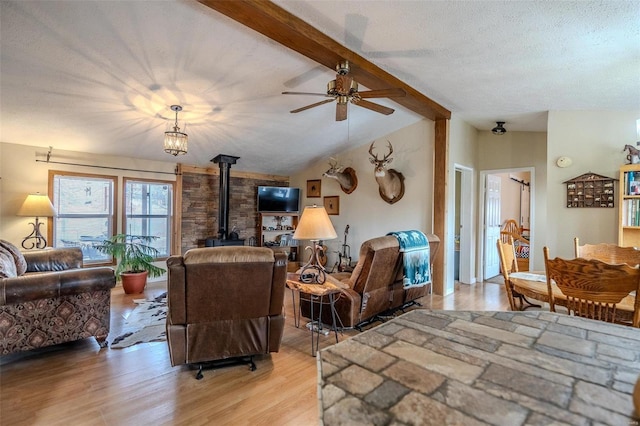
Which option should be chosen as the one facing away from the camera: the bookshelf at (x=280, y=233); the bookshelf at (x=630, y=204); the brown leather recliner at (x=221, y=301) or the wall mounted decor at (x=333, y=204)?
the brown leather recliner

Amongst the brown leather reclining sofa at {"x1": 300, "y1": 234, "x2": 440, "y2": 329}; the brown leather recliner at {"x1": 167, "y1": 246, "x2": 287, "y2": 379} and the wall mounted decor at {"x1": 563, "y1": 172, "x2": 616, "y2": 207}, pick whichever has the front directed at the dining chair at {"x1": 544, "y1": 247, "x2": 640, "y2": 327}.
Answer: the wall mounted decor

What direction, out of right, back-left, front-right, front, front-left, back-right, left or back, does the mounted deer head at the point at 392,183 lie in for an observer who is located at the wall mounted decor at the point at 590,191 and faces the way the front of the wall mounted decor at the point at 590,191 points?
right

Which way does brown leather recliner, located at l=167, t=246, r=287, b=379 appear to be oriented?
away from the camera

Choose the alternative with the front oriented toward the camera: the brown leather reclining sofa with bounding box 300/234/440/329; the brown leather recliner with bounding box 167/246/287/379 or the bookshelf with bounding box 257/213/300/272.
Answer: the bookshelf

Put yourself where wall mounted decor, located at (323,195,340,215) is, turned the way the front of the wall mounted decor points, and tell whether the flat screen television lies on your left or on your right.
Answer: on your right

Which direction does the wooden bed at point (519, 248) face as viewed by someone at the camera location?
facing the viewer and to the right of the viewer

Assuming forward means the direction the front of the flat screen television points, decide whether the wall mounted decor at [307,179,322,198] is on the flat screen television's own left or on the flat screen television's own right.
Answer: on the flat screen television's own left

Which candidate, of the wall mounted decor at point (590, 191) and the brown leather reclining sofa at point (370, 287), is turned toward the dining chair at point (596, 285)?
the wall mounted decor

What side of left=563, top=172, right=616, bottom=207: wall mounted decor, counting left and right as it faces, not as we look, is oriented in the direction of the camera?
front

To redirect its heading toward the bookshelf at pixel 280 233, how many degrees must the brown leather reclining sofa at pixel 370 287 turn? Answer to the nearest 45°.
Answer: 0° — it already faces it

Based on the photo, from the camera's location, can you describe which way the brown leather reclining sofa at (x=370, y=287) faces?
facing away from the viewer and to the left of the viewer

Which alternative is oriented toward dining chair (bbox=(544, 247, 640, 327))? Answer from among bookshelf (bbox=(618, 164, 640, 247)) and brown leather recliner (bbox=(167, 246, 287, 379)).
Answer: the bookshelf

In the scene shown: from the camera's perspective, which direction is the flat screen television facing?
toward the camera

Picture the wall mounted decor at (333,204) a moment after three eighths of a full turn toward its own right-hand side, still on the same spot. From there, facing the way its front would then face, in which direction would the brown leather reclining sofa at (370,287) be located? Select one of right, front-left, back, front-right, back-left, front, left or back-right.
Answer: back

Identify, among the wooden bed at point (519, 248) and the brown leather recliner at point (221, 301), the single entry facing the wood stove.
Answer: the brown leather recliner

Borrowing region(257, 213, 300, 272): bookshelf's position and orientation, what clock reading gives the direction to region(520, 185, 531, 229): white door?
The white door is roughly at 9 o'clock from the bookshelf.
